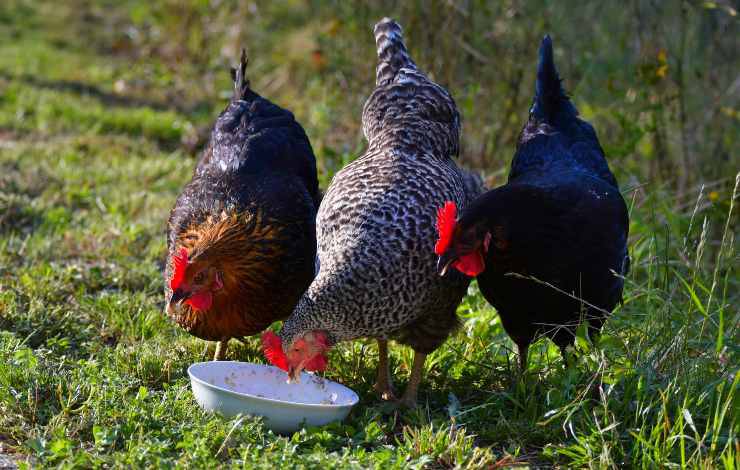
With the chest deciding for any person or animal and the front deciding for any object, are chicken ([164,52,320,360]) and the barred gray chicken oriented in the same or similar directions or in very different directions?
same or similar directions

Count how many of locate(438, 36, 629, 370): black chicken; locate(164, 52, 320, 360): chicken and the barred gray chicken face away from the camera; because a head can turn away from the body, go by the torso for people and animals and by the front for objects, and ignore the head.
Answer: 0

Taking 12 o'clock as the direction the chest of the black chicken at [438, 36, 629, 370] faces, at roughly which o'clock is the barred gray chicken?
The barred gray chicken is roughly at 1 o'clock from the black chicken.

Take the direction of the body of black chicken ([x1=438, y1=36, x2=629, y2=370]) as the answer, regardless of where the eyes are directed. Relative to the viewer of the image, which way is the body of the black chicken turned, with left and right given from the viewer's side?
facing the viewer and to the left of the viewer

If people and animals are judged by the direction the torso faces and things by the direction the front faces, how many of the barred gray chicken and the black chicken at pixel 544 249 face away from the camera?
0

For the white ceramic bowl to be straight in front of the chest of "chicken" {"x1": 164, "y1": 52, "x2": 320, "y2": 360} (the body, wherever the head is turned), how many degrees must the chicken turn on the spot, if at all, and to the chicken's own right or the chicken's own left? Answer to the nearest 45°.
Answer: approximately 45° to the chicken's own left

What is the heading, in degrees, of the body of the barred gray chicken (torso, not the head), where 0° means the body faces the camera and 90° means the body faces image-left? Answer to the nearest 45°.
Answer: approximately 45°

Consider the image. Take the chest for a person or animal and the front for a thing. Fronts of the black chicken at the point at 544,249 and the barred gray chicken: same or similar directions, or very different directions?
same or similar directions

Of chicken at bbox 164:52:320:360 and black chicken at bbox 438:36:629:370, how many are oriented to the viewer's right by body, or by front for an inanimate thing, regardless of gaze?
0

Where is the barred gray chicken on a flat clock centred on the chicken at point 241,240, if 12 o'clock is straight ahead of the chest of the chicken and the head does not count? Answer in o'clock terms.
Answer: The barred gray chicken is roughly at 9 o'clock from the chicken.

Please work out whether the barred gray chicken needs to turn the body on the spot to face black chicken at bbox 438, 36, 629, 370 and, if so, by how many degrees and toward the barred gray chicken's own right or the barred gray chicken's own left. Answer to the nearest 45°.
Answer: approximately 135° to the barred gray chicken's own left

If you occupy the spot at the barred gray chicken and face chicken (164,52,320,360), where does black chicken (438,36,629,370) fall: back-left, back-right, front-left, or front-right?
back-right

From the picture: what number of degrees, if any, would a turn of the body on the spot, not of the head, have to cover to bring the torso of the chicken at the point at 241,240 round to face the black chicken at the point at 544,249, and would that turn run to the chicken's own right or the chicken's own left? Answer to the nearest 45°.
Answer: approximately 90° to the chicken's own left

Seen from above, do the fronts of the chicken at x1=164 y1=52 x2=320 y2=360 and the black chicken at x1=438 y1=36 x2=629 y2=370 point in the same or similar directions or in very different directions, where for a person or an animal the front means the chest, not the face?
same or similar directions
